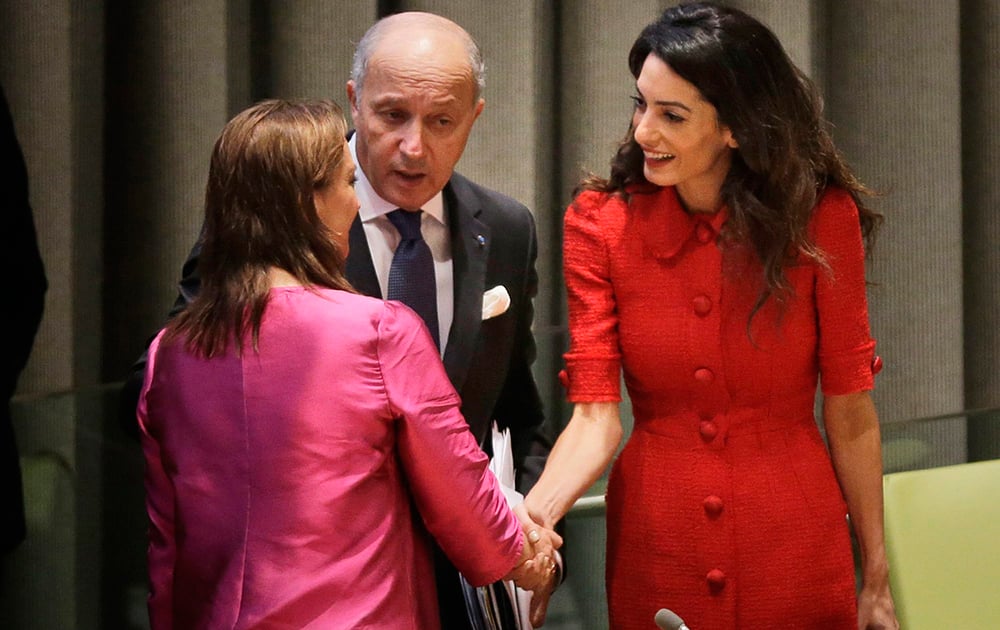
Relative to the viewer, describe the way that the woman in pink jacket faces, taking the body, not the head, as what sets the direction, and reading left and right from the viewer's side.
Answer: facing away from the viewer and to the right of the viewer

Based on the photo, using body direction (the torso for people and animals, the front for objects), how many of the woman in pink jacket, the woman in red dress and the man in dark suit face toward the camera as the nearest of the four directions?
2

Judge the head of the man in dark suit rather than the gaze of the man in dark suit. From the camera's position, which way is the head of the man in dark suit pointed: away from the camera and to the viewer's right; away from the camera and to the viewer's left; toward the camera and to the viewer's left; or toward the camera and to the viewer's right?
toward the camera and to the viewer's left

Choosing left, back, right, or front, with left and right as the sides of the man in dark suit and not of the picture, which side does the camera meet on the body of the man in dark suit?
front

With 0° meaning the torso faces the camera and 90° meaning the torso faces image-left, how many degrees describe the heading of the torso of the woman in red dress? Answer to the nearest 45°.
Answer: approximately 0°

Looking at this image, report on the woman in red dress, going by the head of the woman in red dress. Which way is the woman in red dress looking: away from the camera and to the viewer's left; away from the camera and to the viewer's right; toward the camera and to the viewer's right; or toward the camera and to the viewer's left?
toward the camera and to the viewer's left
